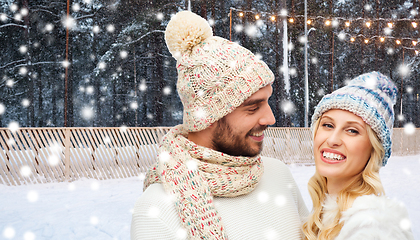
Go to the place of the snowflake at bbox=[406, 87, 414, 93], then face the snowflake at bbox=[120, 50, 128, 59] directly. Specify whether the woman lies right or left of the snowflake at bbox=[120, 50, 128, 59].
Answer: left

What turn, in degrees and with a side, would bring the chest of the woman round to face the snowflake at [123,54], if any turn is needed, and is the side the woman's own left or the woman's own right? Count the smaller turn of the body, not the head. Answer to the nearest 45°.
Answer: approximately 90° to the woman's own right

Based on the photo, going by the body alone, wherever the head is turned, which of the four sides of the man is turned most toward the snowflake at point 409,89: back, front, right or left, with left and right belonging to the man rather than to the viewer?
left

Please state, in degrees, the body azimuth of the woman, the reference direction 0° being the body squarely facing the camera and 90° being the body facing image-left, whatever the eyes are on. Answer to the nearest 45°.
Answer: approximately 45°

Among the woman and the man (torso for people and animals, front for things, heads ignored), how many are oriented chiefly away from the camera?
0

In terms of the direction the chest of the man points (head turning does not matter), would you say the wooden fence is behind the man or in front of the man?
behind

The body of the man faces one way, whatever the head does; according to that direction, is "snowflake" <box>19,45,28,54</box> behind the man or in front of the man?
behind

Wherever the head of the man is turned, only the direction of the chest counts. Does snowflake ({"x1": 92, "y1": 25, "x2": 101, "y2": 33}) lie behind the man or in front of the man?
behind

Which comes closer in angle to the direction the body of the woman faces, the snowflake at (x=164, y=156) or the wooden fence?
the snowflake
